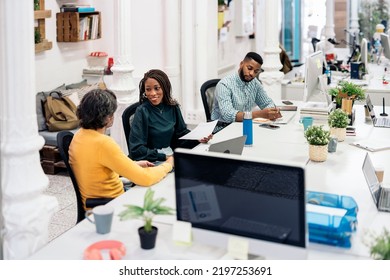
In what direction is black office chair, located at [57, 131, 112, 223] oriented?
to the viewer's right

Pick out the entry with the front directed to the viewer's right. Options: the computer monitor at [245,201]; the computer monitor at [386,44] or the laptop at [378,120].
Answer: the laptop

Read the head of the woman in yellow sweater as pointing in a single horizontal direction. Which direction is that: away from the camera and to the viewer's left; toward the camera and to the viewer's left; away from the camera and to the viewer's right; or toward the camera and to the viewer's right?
away from the camera and to the viewer's right

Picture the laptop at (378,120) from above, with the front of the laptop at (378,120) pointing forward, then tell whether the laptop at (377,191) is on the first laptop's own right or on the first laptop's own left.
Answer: on the first laptop's own right

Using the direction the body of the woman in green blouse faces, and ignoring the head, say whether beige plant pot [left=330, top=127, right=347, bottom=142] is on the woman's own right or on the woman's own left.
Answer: on the woman's own left

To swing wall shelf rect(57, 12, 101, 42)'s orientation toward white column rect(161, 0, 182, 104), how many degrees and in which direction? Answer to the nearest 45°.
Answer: approximately 45° to its left

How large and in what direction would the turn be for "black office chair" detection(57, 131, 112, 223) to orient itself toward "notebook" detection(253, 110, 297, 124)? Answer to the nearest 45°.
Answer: approximately 45° to its left

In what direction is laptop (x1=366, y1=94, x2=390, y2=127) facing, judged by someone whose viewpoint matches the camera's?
facing to the right of the viewer

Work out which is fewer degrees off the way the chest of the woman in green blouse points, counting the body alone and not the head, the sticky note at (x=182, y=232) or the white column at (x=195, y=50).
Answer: the sticky note

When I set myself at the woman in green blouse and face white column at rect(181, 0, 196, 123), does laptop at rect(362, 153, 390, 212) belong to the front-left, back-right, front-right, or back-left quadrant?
back-right
